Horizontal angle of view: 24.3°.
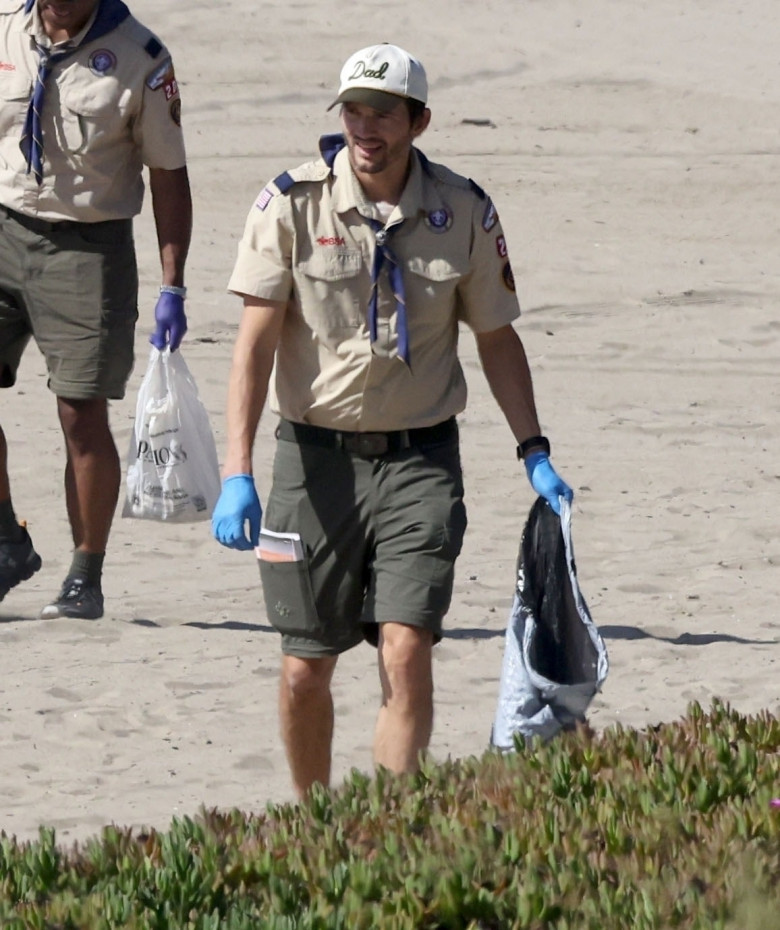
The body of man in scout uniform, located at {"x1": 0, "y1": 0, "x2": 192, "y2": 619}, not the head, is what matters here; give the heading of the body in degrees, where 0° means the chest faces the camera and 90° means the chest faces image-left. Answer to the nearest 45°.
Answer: approximately 45°

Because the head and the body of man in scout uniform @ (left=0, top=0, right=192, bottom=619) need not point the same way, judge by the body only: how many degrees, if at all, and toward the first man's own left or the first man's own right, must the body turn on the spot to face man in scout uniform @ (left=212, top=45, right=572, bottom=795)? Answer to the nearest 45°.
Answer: approximately 45° to the first man's own left

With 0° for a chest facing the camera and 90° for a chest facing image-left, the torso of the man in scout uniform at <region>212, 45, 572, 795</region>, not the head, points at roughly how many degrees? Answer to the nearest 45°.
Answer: approximately 0°

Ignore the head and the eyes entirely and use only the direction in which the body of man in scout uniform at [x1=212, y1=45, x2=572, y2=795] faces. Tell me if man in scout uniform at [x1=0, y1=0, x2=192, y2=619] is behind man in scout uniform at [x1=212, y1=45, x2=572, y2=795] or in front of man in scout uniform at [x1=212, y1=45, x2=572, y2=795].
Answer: behind
